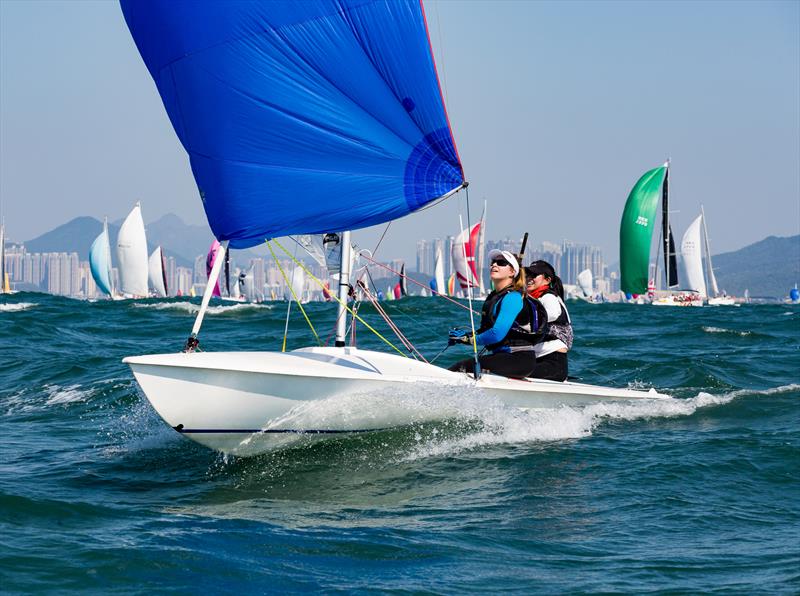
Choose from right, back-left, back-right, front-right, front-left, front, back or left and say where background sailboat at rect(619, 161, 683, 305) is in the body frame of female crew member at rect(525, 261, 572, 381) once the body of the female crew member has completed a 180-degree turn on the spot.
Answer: left

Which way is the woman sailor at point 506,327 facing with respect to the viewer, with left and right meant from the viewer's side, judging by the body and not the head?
facing to the left of the viewer

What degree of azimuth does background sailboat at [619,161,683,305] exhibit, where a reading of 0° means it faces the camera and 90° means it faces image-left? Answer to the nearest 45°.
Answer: approximately 45°
